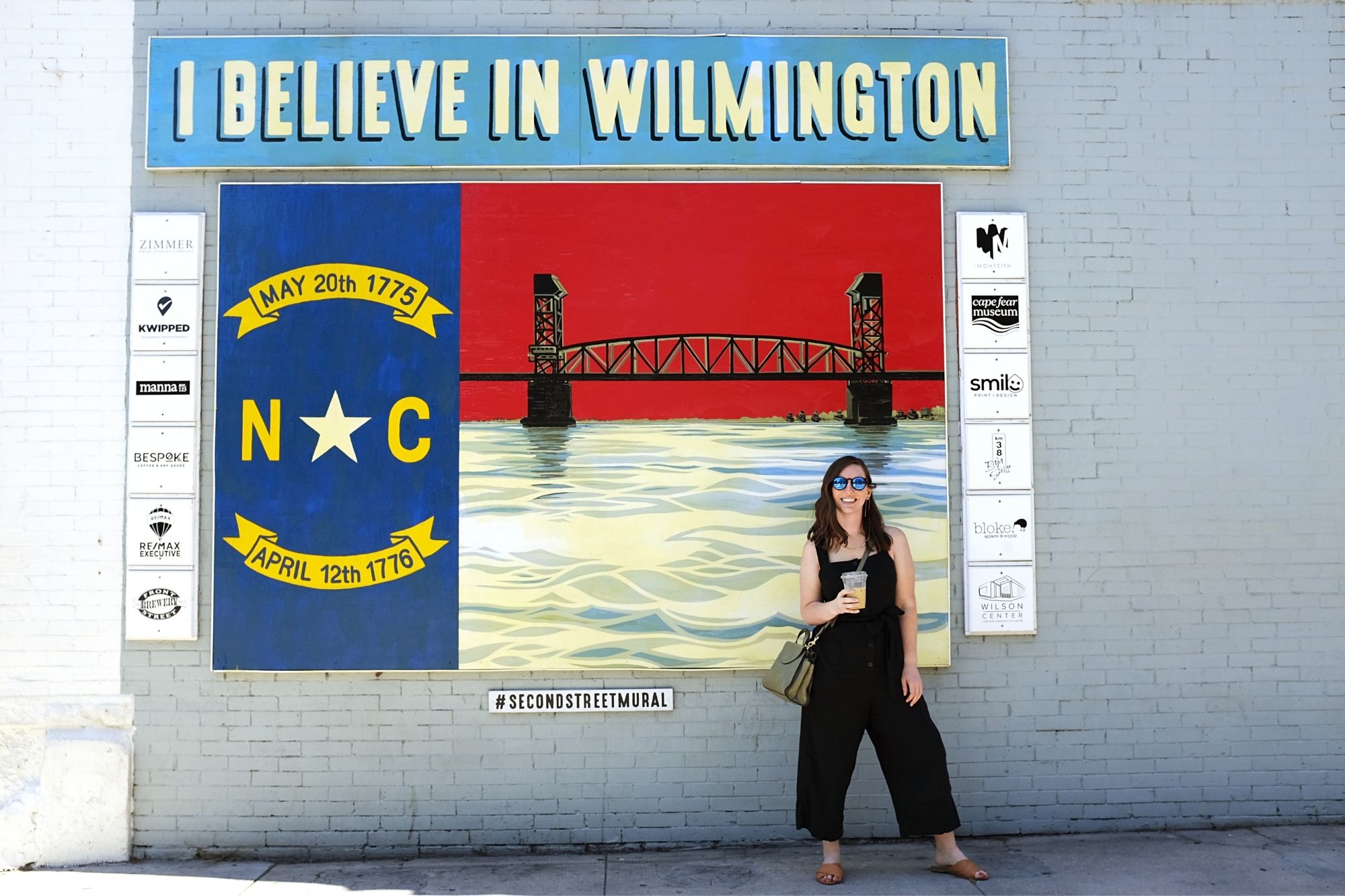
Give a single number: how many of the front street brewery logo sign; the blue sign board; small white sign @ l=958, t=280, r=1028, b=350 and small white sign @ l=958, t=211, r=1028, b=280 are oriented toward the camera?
4

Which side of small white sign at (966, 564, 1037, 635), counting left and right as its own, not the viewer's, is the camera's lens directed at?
front

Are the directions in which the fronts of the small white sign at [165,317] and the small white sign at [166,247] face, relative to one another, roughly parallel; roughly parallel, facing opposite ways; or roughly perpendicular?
roughly parallel

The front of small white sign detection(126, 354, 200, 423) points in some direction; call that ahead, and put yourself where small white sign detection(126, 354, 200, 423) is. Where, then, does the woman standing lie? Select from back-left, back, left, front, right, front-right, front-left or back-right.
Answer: front-left

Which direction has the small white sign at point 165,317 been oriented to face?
toward the camera

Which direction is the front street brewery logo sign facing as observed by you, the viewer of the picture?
facing the viewer

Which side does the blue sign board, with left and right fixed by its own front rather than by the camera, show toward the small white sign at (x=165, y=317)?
right

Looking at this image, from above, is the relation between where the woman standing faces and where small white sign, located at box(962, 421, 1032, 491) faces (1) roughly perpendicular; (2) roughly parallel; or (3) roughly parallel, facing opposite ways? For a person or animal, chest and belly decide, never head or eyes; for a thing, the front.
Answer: roughly parallel

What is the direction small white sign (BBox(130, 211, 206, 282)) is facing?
toward the camera

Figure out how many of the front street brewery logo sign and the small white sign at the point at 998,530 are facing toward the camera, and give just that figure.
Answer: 2

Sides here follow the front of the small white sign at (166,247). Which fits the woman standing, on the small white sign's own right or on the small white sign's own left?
on the small white sign's own left

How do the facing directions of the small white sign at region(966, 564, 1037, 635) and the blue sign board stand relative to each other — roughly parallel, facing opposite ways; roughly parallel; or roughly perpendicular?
roughly parallel
